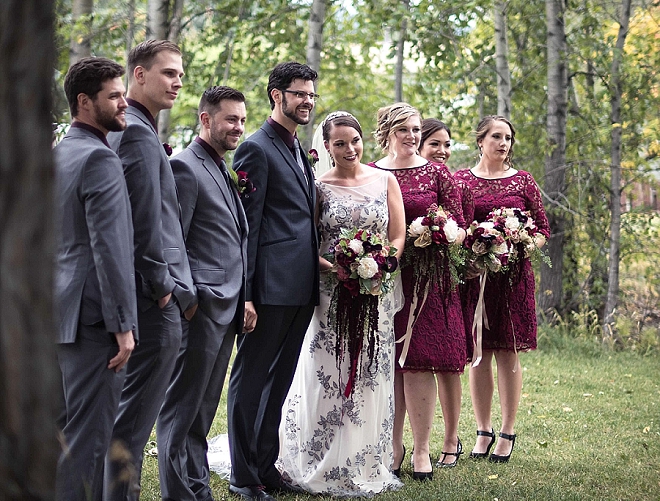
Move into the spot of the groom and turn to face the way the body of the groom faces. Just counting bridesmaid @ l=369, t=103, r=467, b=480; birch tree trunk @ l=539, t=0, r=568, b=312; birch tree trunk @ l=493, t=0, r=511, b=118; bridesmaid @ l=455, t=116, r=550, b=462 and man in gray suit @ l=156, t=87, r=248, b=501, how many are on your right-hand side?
1

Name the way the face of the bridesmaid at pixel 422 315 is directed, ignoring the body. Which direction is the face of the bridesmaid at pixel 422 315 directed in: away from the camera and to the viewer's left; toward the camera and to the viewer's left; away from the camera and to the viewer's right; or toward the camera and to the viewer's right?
toward the camera and to the viewer's right

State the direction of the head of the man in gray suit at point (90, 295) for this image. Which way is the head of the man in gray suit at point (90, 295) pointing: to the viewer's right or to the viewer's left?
to the viewer's right

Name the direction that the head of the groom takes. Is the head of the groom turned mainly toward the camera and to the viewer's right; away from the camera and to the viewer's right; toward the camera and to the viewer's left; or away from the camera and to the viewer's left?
toward the camera and to the viewer's right

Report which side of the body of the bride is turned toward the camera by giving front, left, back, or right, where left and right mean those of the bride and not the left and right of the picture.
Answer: front

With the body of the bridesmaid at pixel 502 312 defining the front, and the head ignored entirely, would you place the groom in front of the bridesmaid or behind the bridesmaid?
in front

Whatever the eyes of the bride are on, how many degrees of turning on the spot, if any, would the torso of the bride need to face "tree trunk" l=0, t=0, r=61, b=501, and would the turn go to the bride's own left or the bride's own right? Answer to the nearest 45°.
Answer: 0° — they already face it

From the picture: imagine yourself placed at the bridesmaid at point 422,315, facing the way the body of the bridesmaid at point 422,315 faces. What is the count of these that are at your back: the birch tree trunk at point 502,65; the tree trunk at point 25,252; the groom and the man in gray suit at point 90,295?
1

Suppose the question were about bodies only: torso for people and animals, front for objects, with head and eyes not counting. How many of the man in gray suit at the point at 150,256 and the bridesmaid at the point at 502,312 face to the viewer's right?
1

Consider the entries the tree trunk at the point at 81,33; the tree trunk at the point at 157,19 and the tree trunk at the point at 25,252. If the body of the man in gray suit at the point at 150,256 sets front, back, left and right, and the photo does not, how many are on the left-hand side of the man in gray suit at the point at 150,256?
2

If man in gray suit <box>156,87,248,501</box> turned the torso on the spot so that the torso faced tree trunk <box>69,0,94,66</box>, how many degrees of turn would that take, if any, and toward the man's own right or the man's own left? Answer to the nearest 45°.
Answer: approximately 135° to the man's own left

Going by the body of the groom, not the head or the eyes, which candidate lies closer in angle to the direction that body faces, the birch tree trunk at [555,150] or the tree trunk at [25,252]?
the tree trunk

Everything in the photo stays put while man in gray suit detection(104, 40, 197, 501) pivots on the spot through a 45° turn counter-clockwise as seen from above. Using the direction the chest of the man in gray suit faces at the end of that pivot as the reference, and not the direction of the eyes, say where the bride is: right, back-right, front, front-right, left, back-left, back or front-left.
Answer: front

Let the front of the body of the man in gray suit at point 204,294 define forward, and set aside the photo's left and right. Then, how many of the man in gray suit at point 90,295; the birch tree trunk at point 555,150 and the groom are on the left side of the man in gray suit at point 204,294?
2

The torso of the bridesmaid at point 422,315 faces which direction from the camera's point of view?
toward the camera

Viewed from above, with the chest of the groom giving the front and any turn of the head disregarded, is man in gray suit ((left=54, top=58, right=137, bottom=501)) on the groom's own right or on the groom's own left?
on the groom's own right

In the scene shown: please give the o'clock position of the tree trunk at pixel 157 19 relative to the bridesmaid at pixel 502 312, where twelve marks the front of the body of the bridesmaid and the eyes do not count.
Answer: The tree trunk is roughly at 4 o'clock from the bridesmaid.

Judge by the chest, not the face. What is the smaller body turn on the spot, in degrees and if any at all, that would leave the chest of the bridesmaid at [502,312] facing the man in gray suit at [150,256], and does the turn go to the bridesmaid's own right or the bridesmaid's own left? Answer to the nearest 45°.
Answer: approximately 45° to the bridesmaid's own right
